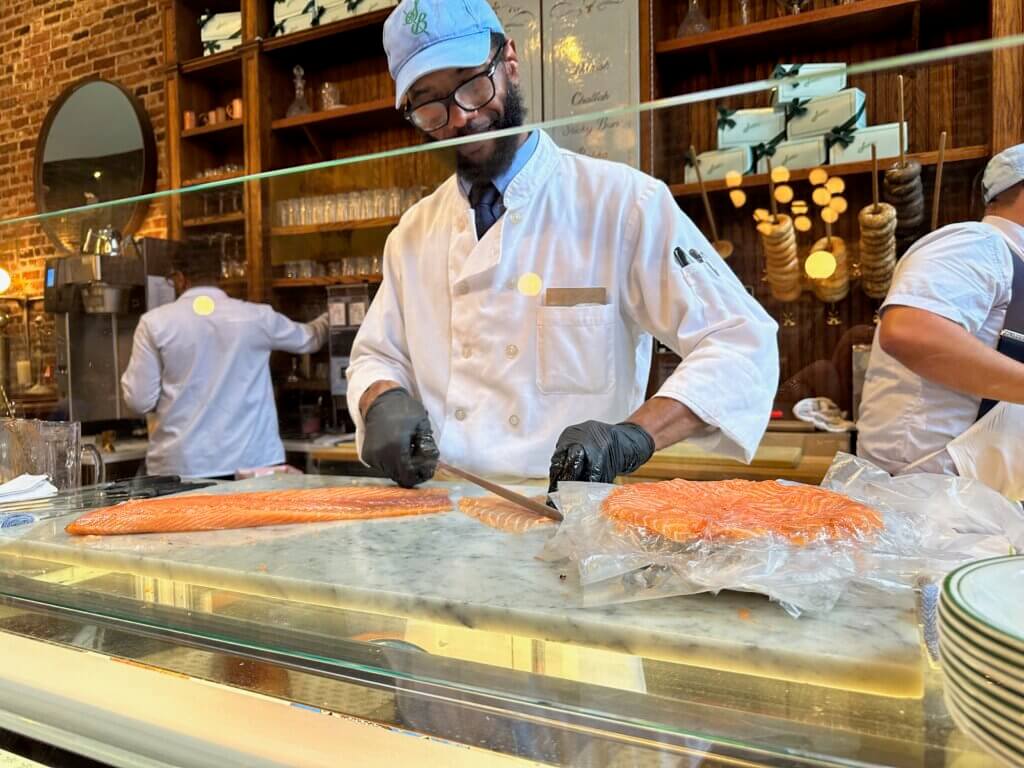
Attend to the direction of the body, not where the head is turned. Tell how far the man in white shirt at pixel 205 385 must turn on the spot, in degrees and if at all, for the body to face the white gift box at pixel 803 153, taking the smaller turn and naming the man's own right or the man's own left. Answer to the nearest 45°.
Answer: approximately 135° to the man's own right

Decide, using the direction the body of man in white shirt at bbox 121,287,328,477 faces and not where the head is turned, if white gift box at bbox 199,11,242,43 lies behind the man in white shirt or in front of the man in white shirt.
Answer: in front

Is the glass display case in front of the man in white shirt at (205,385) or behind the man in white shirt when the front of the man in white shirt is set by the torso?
behind

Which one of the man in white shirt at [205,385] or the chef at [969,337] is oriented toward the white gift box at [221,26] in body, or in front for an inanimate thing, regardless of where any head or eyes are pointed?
the man in white shirt

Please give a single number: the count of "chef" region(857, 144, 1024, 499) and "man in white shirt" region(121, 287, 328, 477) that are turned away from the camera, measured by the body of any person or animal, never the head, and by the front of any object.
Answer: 1

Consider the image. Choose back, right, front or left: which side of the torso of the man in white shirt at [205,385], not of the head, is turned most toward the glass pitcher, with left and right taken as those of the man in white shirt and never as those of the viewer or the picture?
back

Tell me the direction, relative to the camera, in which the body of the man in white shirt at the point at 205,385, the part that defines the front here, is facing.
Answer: away from the camera

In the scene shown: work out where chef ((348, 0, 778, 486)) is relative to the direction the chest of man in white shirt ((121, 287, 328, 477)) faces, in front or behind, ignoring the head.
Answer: behind
